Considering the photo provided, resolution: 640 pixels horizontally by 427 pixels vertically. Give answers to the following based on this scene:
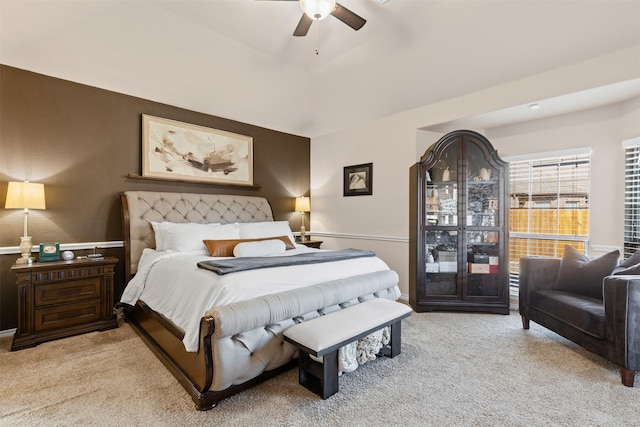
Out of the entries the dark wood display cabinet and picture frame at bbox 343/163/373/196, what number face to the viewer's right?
0

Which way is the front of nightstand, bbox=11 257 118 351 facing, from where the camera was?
facing the viewer and to the right of the viewer

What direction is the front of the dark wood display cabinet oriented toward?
toward the camera

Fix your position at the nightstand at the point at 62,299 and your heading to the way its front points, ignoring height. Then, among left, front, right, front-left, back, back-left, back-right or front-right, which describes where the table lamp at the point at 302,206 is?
front-left

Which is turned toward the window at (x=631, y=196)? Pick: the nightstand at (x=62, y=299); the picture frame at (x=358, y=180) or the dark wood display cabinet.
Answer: the nightstand

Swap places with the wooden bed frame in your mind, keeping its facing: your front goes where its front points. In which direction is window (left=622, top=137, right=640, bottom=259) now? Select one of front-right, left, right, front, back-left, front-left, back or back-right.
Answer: front-left

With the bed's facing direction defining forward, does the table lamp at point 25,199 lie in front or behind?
behind

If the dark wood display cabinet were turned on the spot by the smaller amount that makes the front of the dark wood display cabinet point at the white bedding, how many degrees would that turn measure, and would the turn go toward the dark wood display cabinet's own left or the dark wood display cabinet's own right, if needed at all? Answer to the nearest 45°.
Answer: approximately 45° to the dark wood display cabinet's own right

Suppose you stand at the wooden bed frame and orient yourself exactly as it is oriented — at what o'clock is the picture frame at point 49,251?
The picture frame is roughly at 5 o'clock from the wooden bed frame.

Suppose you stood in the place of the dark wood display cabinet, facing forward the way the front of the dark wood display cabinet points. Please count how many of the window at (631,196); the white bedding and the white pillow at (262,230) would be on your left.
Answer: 1

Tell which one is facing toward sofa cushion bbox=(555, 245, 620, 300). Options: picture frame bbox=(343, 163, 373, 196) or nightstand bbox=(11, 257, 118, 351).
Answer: the nightstand

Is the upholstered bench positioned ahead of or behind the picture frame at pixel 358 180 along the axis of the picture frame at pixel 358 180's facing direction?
ahead

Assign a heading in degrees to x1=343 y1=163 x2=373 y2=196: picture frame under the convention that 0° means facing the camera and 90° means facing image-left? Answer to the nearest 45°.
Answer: approximately 45°

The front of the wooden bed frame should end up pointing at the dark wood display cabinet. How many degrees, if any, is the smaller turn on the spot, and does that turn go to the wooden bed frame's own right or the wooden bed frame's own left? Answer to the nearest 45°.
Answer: approximately 45° to the wooden bed frame's own left

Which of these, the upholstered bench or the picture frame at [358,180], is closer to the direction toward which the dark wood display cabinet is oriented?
the upholstered bench

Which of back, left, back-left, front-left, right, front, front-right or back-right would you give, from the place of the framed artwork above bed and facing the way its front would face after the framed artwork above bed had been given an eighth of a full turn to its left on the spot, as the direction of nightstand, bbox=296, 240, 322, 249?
front

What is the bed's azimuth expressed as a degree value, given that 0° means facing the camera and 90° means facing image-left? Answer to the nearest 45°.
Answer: approximately 315°

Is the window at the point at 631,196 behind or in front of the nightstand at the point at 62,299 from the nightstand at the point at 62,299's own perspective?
in front
